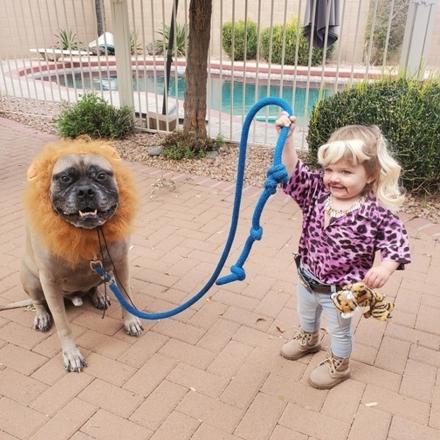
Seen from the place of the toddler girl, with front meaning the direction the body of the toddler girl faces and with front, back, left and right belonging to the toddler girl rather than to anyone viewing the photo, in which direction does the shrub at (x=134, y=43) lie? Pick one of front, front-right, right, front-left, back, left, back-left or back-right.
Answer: right

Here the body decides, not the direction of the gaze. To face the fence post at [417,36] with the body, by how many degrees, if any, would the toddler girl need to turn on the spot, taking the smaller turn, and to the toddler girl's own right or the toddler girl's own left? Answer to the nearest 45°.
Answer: approximately 135° to the toddler girl's own right

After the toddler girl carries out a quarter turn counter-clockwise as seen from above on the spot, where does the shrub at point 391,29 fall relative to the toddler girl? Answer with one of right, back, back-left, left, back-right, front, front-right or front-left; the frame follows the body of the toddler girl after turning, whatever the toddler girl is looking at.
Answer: back-left

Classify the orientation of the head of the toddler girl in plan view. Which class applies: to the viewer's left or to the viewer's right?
to the viewer's left

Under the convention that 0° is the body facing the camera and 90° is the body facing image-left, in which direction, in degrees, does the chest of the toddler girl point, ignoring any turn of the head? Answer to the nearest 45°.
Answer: approximately 45°

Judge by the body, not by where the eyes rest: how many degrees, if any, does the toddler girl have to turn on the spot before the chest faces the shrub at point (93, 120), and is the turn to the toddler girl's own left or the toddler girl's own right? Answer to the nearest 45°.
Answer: approximately 90° to the toddler girl's own right

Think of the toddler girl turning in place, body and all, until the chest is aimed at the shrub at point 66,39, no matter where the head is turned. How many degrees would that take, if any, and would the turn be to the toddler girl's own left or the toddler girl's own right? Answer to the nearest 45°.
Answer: approximately 90° to the toddler girl's own right

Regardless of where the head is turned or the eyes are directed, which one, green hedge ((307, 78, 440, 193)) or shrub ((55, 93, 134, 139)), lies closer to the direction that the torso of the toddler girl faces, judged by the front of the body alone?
the shrub

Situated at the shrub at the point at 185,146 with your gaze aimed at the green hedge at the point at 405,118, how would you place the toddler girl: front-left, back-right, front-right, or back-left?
front-right

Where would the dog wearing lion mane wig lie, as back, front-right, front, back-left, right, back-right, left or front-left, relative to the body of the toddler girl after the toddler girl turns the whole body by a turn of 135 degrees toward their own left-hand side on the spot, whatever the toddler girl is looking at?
back
